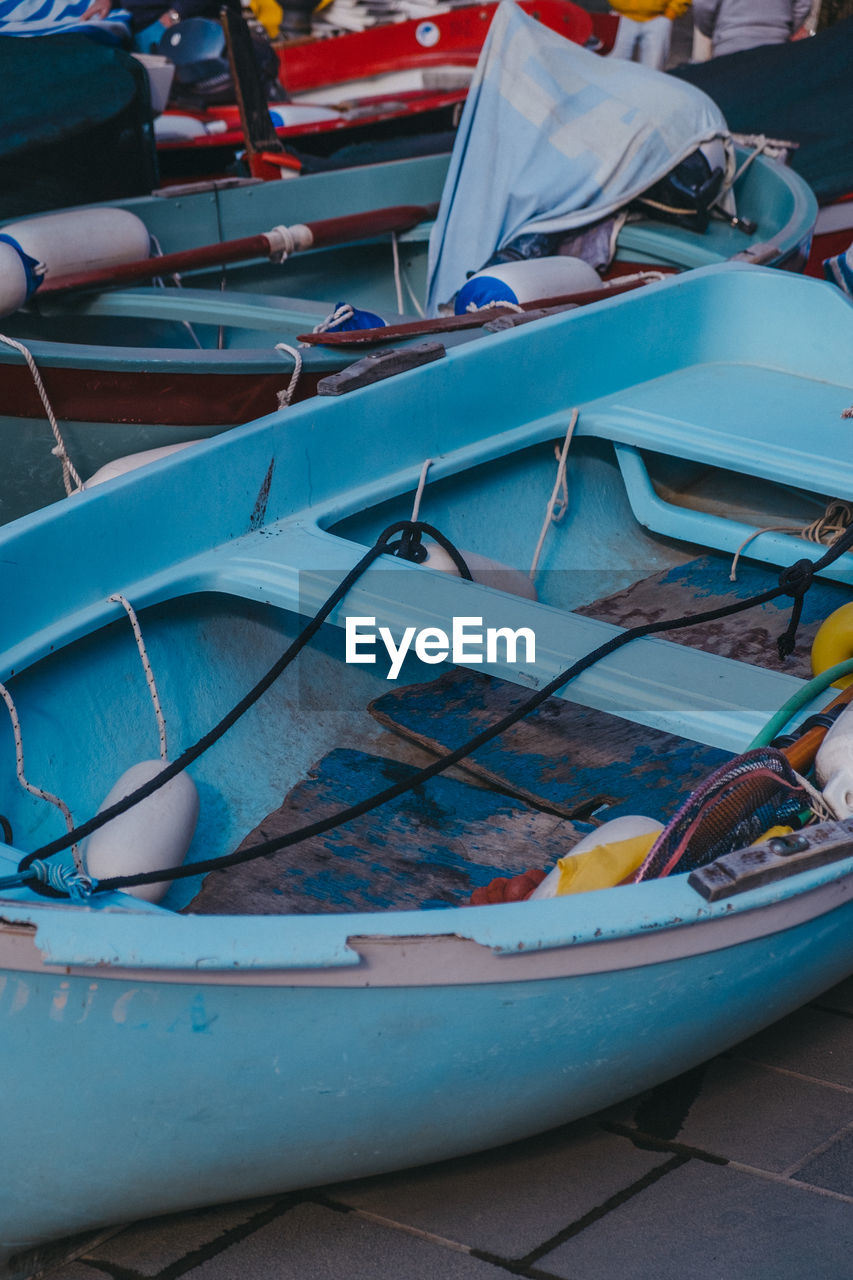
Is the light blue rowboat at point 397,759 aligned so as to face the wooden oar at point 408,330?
no

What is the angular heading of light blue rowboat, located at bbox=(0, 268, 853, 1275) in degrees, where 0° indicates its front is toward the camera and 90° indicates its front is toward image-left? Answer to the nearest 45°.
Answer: approximately 45°

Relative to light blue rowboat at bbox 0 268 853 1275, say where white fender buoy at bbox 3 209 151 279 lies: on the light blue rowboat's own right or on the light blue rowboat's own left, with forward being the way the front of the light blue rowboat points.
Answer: on the light blue rowboat's own right

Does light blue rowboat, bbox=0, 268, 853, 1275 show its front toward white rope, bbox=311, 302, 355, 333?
no

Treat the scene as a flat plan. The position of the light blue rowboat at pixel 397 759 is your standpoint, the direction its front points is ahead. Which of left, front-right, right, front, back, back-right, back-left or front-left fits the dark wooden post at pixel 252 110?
back-right

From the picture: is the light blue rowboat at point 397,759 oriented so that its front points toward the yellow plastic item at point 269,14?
no

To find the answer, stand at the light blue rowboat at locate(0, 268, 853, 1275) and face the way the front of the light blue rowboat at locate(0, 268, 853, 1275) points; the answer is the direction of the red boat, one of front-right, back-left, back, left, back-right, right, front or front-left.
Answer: back-right

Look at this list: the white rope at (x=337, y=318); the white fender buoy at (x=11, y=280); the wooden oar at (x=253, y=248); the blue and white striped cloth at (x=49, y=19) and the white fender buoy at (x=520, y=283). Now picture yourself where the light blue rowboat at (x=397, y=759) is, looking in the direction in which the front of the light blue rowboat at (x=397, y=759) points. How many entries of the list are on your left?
0

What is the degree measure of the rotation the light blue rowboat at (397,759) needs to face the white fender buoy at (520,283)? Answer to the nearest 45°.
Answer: approximately 135° to its right
